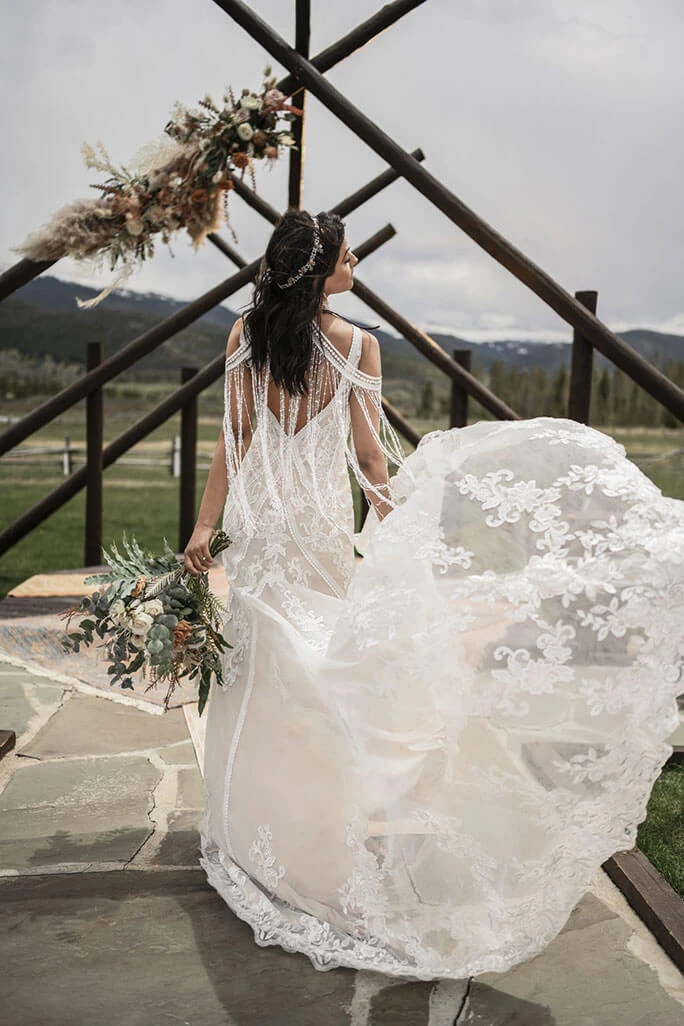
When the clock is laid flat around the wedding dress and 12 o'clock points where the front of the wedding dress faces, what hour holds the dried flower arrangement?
The dried flower arrangement is roughly at 11 o'clock from the wedding dress.

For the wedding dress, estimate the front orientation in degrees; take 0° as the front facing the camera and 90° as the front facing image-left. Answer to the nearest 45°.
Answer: approximately 180°
